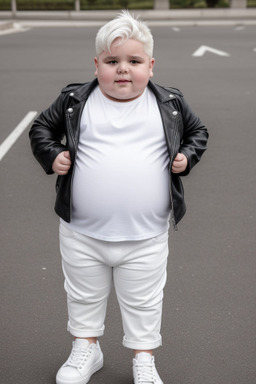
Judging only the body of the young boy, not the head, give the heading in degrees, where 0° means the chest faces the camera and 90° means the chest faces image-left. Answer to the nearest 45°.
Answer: approximately 0°
